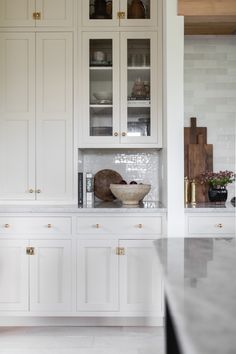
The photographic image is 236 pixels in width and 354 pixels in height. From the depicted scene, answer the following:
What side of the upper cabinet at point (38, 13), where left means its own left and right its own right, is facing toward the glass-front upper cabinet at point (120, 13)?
left

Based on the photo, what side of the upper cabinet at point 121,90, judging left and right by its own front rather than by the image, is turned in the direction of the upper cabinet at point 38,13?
right

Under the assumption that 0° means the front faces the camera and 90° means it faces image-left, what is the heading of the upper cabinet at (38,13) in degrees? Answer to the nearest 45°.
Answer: approximately 0°
